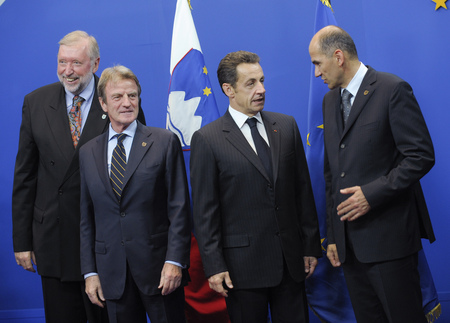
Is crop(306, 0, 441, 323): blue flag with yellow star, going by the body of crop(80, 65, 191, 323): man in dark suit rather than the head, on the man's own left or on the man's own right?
on the man's own left

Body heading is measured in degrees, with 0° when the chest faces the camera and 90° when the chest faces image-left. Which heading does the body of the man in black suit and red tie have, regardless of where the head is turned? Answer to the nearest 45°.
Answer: approximately 0°

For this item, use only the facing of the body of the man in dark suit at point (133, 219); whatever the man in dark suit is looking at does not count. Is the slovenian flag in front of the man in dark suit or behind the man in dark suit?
behind

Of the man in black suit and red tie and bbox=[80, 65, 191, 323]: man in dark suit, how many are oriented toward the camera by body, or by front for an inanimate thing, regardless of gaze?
2

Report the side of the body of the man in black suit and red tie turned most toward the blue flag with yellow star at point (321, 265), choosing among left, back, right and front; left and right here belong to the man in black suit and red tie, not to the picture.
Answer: left

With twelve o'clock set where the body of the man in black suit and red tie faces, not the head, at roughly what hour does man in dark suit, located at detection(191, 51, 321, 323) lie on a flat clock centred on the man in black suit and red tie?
The man in dark suit is roughly at 10 o'clock from the man in black suit and red tie.
